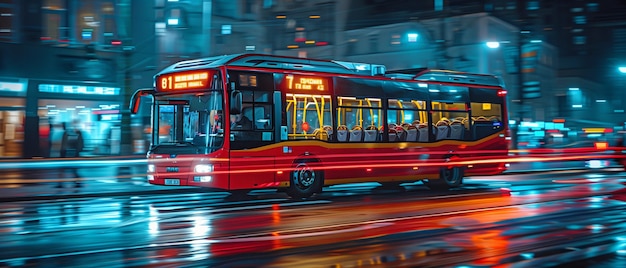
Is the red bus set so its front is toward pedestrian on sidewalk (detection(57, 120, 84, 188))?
no

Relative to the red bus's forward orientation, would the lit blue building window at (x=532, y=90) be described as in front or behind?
behind

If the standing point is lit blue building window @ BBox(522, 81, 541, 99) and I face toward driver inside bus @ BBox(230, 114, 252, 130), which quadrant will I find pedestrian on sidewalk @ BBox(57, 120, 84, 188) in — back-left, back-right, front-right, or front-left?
front-right

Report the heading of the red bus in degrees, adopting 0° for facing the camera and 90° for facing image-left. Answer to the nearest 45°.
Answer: approximately 45°

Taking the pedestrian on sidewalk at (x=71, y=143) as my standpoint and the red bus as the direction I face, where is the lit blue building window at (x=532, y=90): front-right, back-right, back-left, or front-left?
front-left
